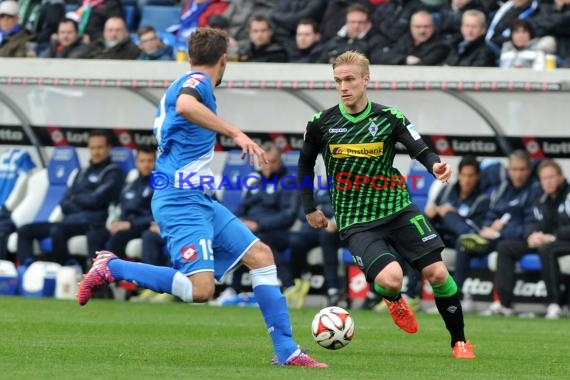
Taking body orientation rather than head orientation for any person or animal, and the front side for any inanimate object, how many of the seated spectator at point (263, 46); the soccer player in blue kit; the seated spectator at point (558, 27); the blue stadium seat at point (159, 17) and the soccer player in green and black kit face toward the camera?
4

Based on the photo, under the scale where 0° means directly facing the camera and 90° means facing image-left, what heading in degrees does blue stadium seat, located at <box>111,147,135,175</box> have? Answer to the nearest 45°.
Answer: approximately 45°

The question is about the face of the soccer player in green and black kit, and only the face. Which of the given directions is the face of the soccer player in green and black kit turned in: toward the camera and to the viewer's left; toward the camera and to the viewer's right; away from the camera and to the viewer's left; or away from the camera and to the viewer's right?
toward the camera and to the viewer's left

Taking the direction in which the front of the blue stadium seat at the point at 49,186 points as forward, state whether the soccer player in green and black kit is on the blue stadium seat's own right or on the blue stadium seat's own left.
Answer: on the blue stadium seat's own left

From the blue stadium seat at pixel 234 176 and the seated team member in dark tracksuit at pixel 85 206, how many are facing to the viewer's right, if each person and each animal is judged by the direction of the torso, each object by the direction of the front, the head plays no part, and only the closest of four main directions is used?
0

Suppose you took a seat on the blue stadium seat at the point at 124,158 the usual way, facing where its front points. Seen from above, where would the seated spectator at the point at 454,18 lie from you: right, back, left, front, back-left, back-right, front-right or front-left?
back-left
